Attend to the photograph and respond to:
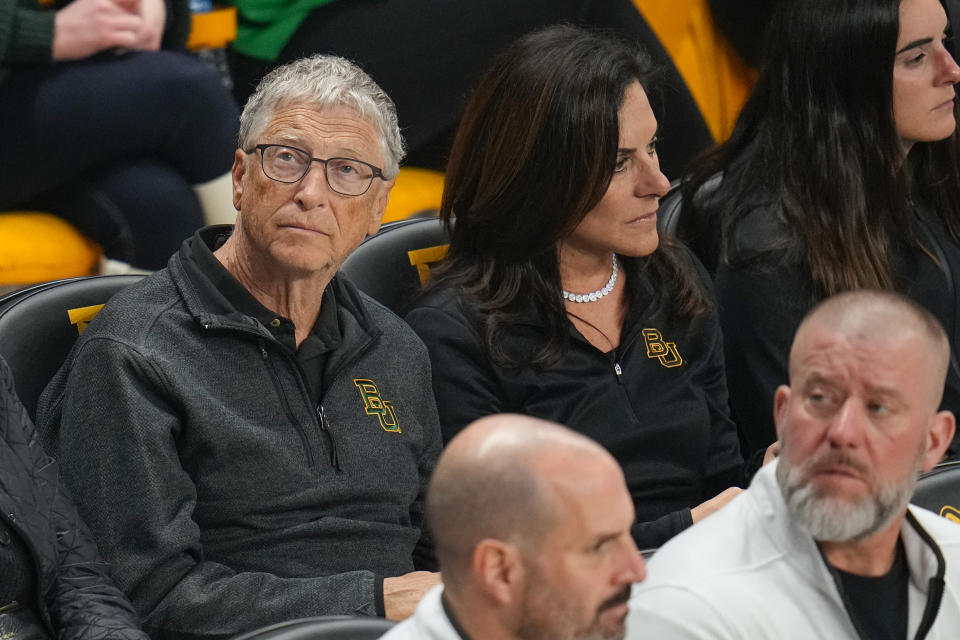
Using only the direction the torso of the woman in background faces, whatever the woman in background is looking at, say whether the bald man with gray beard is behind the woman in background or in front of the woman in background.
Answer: in front

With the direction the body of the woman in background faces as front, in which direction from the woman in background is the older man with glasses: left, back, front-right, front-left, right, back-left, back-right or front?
right

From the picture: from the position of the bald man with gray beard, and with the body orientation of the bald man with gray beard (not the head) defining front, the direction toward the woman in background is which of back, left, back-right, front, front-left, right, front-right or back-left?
back-left

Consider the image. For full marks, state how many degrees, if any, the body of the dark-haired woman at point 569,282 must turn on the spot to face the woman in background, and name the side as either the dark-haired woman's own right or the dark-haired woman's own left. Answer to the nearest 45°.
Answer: approximately 90° to the dark-haired woman's own left

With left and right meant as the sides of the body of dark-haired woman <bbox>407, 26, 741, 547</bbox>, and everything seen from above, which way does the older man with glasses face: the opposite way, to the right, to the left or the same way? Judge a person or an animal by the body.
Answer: the same way

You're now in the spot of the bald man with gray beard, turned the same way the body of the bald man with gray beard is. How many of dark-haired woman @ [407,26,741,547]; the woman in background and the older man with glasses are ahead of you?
0

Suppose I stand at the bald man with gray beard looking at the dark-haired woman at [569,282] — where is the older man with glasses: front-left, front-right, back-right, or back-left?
front-left

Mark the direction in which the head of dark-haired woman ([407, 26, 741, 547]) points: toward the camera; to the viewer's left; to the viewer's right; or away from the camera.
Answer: to the viewer's right

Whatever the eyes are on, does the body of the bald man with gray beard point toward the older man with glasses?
no

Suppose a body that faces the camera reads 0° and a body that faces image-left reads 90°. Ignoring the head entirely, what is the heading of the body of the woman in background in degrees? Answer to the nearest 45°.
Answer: approximately 315°

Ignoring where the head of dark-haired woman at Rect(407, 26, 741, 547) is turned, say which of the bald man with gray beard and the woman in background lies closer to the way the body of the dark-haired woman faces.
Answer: the bald man with gray beard

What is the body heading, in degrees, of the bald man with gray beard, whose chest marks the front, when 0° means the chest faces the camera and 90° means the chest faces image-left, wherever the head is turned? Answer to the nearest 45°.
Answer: approximately 315°

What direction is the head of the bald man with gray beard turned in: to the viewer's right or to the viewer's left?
to the viewer's left

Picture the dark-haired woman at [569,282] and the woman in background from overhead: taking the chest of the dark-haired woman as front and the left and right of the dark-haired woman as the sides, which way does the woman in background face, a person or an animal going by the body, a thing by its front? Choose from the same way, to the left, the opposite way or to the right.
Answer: the same way

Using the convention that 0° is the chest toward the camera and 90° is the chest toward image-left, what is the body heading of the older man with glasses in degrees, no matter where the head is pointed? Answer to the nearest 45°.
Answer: approximately 315°

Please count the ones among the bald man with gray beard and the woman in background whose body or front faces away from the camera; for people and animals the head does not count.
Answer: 0

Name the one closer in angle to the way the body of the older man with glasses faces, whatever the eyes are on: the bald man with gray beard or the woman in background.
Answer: the bald man with gray beard

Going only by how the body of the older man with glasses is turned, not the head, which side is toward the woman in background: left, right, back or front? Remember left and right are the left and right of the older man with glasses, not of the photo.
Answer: left

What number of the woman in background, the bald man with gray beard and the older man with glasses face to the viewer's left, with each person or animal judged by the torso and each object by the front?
0

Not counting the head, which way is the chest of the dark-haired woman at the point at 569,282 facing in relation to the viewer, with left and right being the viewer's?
facing the viewer and to the right of the viewer
